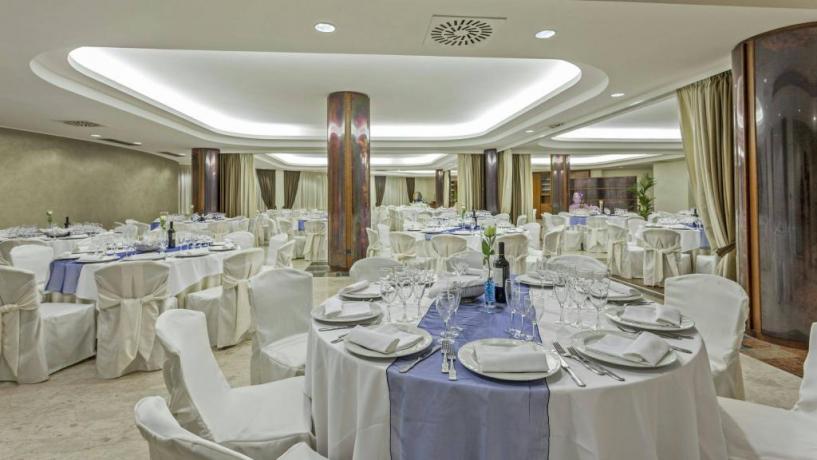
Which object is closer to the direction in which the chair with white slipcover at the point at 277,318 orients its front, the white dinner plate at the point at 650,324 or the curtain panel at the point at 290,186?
the white dinner plate

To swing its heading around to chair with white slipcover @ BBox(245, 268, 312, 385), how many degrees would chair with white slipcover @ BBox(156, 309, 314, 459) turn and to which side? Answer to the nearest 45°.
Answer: approximately 90° to its left

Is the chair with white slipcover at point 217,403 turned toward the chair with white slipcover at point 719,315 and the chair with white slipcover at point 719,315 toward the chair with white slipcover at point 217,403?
yes

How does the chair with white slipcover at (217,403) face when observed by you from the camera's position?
facing to the right of the viewer

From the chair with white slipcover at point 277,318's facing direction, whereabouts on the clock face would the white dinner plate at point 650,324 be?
The white dinner plate is roughly at 12 o'clock from the chair with white slipcover.

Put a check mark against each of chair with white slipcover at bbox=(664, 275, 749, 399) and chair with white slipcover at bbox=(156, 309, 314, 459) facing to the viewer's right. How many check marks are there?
1

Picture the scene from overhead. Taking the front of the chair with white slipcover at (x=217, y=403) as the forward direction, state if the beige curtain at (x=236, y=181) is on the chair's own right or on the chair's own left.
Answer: on the chair's own left

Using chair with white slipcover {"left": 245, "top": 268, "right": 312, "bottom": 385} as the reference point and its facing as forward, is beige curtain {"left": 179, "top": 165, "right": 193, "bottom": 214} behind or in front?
behind

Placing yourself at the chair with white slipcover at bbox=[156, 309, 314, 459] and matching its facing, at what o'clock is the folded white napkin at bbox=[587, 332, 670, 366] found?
The folded white napkin is roughly at 1 o'clock from the chair with white slipcover.
